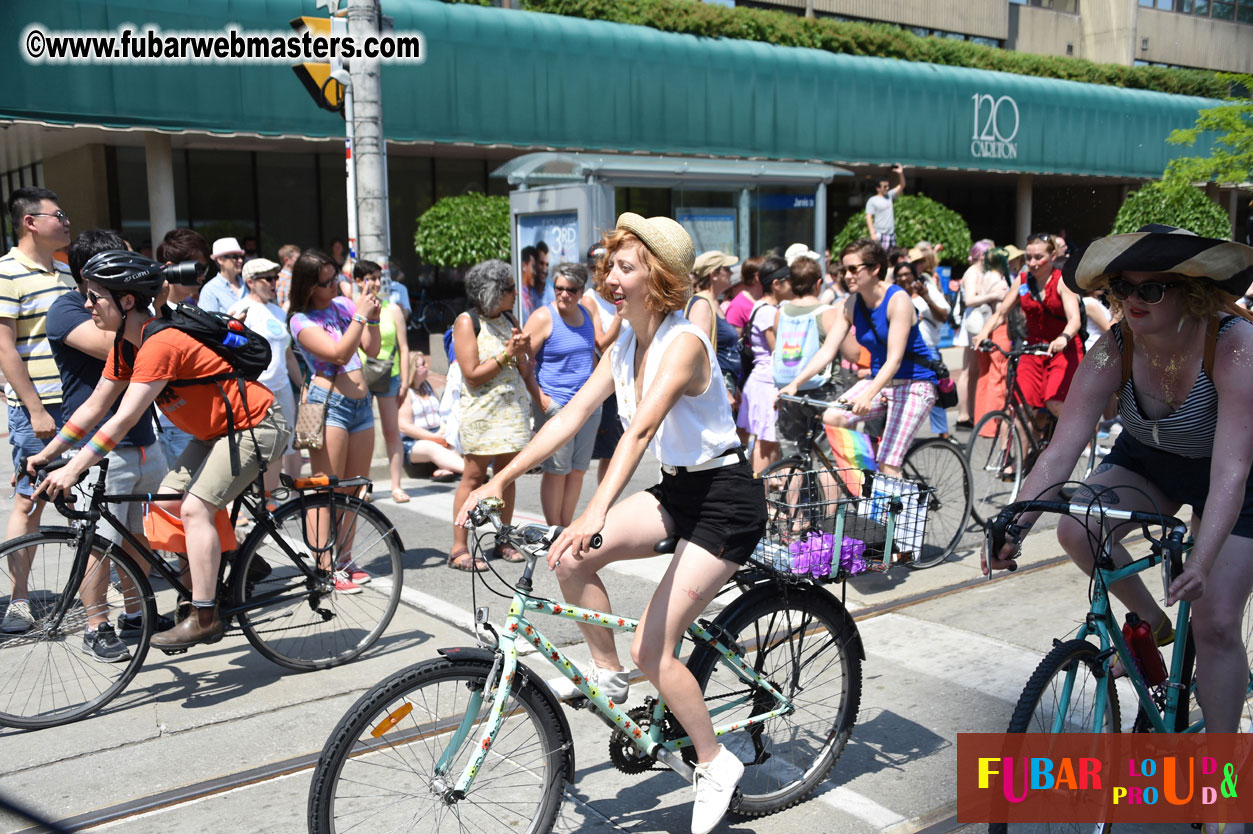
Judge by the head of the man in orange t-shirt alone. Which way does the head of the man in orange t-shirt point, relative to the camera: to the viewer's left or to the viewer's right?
to the viewer's left

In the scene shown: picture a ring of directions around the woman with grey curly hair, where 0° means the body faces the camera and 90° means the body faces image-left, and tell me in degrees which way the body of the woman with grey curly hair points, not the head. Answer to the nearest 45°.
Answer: approximately 315°

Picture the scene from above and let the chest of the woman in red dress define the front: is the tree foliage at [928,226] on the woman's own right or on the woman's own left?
on the woman's own right

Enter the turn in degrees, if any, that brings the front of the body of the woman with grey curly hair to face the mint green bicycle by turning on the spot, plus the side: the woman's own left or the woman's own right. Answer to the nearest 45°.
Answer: approximately 45° to the woman's own right

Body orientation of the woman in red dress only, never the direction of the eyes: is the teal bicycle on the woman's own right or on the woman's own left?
on the woman's own left

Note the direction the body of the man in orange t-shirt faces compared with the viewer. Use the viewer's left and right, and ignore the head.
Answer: facing to the left of the viewer

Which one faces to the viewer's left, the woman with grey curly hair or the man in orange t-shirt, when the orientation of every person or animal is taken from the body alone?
the man in orange t-shirt

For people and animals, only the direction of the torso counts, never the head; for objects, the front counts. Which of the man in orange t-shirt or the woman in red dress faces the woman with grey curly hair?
the woman in red dress

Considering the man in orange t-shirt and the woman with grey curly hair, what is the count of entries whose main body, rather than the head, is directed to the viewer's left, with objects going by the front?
1

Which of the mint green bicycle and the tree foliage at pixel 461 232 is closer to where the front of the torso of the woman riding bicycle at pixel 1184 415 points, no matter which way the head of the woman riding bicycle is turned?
the mint green bicycle

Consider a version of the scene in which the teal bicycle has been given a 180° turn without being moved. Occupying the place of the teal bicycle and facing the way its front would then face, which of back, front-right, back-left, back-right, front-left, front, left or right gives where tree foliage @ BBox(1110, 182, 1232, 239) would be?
front-left

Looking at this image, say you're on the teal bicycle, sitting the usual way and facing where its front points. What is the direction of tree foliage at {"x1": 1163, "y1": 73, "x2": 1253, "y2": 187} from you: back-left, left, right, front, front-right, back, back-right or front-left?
back-right

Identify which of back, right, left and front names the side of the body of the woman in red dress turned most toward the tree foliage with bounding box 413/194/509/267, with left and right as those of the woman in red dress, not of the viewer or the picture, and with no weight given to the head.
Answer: right

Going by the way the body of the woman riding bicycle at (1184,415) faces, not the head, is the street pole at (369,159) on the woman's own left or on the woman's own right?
on the woman's own right

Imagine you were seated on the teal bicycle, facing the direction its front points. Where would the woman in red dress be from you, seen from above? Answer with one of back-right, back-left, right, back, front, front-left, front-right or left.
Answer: back-right
